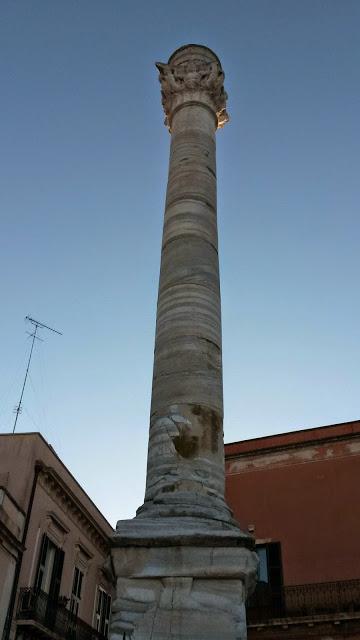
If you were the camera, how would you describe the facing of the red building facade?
facing the viewer and to the left of the viewer

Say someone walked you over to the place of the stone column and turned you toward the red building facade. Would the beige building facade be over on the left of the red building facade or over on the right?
left

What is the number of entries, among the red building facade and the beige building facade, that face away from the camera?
0

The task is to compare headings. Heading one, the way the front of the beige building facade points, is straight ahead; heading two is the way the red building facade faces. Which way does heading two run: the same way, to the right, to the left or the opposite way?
to the right

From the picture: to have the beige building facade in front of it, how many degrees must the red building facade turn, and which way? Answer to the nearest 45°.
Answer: approximately 45° to its right

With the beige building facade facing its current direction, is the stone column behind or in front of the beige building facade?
in front

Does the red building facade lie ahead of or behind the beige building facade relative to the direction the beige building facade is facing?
ahead

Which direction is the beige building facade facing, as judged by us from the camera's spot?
facing the viewer and to the right of the viewer
